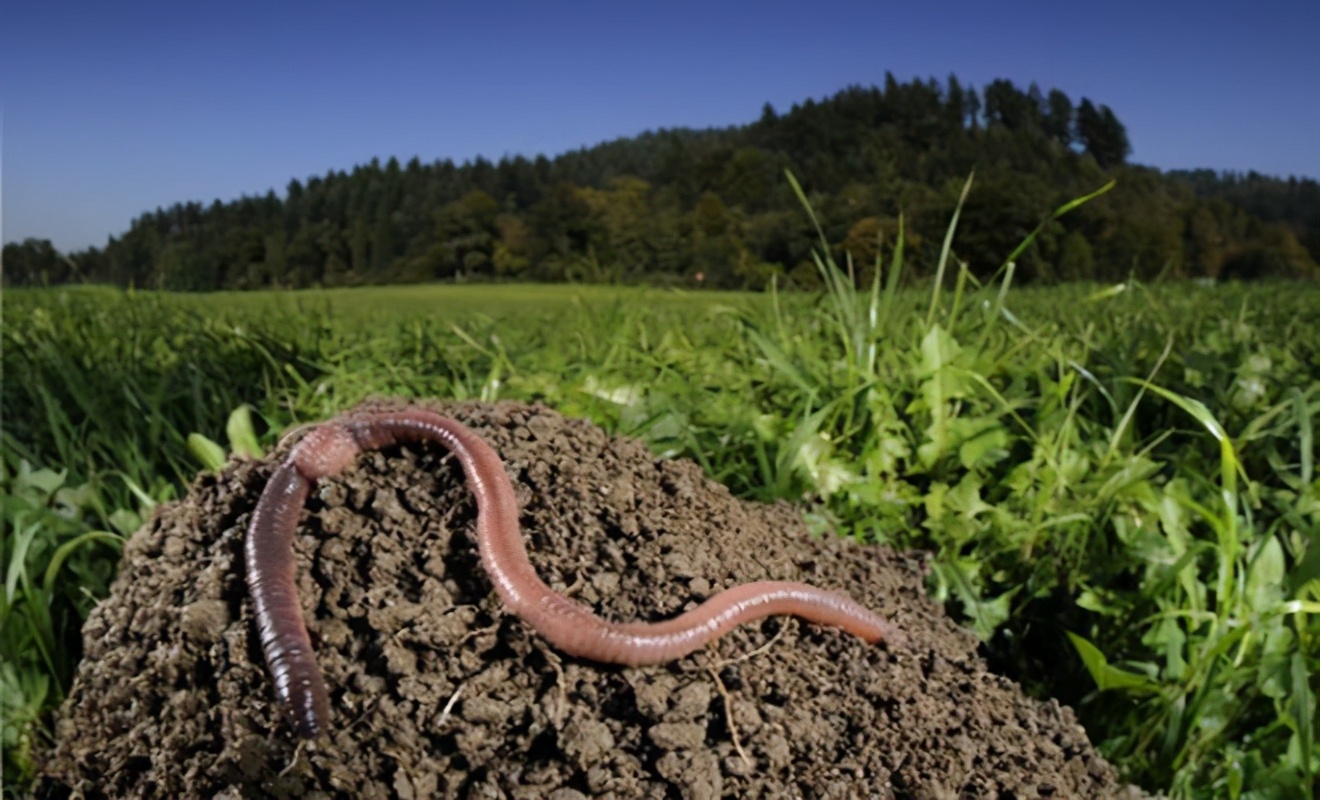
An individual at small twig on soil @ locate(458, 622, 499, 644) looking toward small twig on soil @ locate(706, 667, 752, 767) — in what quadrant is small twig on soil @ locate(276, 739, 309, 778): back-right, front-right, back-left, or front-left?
back-right
